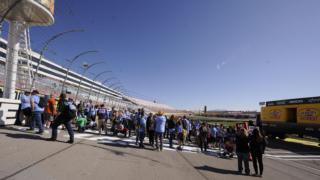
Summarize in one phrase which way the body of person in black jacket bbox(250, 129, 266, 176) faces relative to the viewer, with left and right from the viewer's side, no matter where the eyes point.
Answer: facing away from the viewer

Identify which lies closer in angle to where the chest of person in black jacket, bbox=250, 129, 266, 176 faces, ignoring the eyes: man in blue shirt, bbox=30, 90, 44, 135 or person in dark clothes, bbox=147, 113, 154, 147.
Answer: the person in dark clothes

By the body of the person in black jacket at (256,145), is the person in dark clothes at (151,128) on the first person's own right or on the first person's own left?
on the first person's own left

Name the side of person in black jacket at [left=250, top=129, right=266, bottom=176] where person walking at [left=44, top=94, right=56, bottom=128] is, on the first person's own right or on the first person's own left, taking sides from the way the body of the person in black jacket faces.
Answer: on the first person's own left
